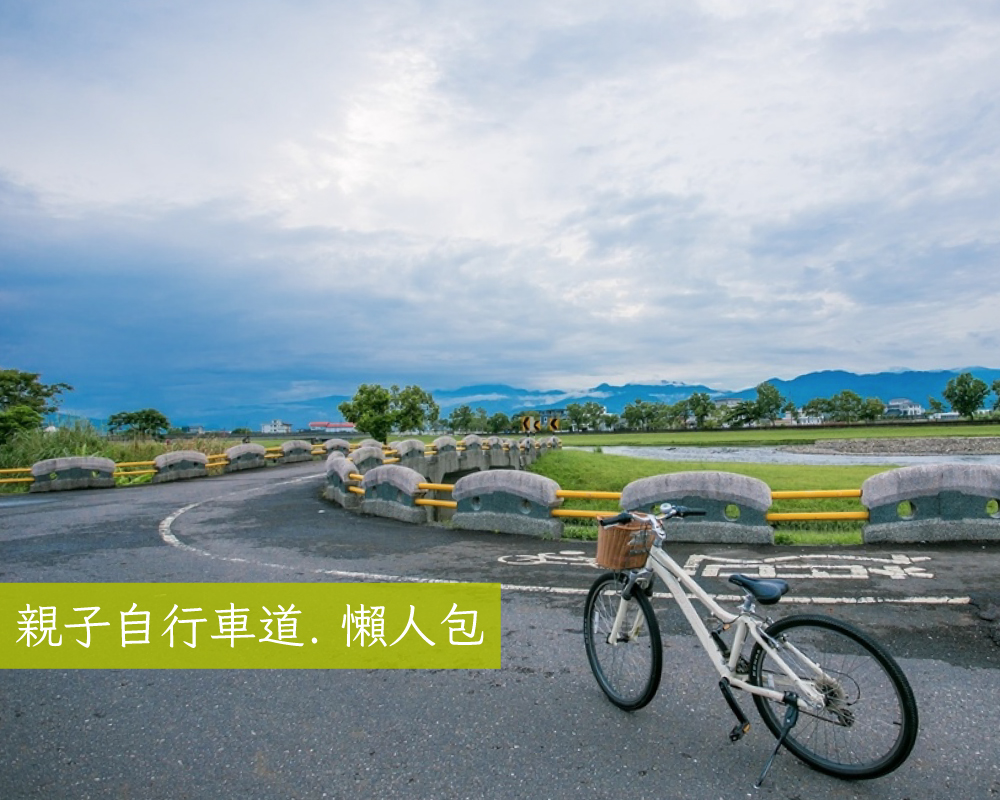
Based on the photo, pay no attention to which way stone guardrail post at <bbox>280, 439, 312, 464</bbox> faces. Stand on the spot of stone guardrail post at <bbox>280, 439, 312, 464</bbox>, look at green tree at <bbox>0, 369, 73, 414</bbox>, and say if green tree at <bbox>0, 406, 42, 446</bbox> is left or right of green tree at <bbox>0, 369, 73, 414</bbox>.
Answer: left

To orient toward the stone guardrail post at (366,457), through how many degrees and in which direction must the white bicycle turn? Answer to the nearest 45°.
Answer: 0° — it already faces it

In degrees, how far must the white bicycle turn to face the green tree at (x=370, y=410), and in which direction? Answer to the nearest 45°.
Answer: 0° — it already faces it

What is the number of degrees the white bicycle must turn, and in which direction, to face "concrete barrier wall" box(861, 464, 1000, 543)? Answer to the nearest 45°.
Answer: approximately 45° to its right

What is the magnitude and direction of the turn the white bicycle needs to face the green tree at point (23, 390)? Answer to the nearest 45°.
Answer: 0° — it already faces it

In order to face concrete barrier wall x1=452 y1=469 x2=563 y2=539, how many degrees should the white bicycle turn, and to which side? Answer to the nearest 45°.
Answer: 0° — it already faces it

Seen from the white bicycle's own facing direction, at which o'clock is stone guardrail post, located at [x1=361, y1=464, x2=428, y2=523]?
The stone guardrail post is roughly at 12 o'clock from the white bicycle.

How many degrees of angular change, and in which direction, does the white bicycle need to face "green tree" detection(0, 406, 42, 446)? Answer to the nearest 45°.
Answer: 0° — it already faces it

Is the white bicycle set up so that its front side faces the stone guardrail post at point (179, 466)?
yes

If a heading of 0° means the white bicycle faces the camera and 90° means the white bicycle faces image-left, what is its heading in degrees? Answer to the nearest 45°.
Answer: approximately 135°
